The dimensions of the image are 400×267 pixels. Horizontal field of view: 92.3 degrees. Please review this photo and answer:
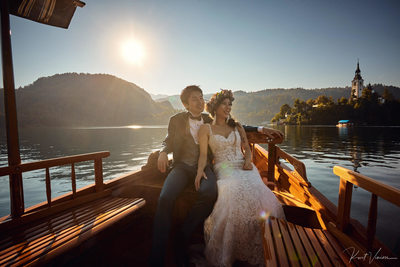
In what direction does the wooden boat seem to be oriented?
away from the camera

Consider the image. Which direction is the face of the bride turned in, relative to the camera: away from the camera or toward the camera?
toward the camera

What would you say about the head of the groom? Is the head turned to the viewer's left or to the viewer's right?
to the viewer's right
